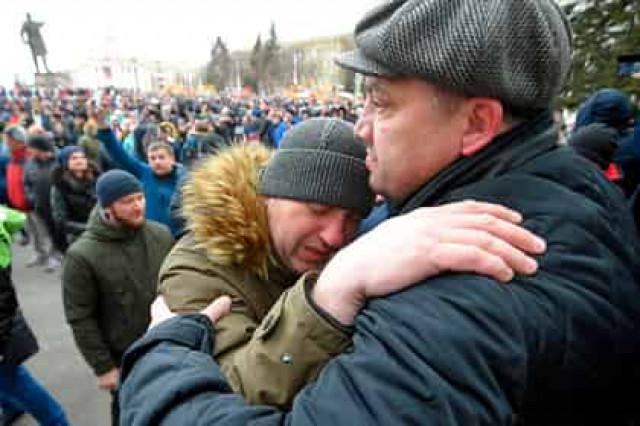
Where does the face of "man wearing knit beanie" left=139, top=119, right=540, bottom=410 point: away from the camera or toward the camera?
toward the camera

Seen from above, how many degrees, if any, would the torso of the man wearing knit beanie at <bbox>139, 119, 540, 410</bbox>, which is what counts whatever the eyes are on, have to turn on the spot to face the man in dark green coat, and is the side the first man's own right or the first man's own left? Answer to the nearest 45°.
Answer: approximately 180°

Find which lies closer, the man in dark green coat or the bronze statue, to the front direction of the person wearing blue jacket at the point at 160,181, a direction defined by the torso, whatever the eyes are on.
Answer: the man in dark green coat

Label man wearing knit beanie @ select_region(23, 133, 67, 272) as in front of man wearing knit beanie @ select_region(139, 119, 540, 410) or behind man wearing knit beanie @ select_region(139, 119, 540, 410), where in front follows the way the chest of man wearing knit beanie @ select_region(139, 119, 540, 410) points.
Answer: behind

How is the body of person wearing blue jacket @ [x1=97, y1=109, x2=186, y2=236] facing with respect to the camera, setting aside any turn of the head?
toward the camera

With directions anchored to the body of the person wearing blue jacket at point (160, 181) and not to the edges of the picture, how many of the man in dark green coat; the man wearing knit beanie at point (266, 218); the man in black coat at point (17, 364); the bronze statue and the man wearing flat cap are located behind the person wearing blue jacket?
1

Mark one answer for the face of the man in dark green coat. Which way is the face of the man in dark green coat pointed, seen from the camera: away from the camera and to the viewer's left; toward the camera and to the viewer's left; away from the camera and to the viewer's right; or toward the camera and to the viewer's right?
toward the camera and to the viewer's right

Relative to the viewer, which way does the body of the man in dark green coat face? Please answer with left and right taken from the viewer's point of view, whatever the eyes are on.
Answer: facing the viewer and to the right of the viewer
